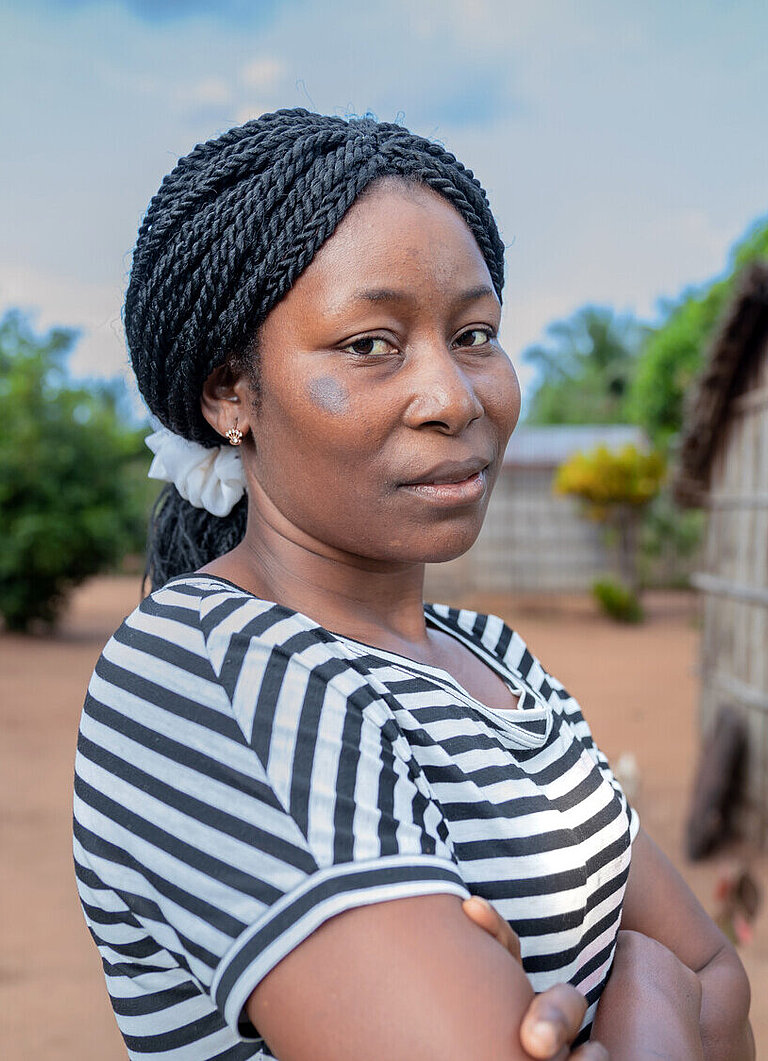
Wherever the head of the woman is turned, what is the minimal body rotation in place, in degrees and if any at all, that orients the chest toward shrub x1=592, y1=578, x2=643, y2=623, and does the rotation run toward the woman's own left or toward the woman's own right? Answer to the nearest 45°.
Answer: approximately 135° to the woman's own left

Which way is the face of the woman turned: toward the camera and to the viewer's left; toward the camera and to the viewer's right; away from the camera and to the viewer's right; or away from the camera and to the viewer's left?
toward the camera and to the viewer's right

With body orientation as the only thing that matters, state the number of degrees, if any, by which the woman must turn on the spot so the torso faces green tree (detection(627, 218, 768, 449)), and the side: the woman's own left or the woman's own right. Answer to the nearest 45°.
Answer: approximately 135° to the woman's own left

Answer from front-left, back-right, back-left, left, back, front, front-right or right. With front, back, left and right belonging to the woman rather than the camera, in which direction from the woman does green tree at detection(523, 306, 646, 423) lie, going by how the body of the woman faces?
back-left

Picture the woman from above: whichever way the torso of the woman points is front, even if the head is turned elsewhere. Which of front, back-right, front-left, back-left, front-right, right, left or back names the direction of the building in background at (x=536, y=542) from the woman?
back-left

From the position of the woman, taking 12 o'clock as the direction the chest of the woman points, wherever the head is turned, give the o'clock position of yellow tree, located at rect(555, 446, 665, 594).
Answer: The yellow tree is roughly at 8 o'clock from the woman.

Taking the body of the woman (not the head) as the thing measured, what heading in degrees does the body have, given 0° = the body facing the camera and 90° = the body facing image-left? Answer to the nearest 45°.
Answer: approximately 315°

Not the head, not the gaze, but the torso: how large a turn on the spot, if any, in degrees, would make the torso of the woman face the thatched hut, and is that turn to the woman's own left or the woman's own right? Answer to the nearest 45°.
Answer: approximately 135° to the woman's own left

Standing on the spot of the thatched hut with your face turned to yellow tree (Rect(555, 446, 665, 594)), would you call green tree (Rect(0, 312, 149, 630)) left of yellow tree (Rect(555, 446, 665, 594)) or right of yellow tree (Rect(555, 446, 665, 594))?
left
